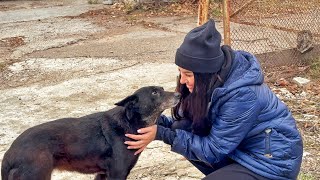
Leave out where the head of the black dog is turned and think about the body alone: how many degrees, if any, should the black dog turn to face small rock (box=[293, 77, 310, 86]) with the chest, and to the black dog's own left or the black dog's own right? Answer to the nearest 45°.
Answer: approximately 45° to the black dog's own left

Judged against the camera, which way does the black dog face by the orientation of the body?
to the viewer's right

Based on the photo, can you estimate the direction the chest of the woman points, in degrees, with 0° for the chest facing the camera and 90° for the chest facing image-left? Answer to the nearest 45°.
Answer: approximately 90°

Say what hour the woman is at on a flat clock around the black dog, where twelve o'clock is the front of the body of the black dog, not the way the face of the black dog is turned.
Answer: The woman is roughly at 1 o'clock from the black dog.

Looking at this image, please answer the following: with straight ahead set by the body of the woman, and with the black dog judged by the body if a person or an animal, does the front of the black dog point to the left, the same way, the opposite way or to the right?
the opposite way

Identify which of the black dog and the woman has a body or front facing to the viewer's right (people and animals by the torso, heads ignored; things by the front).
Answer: the black dog

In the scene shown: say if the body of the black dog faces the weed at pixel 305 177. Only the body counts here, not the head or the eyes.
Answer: yes

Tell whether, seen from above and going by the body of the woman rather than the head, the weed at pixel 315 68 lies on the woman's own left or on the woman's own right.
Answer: on the woman's own right

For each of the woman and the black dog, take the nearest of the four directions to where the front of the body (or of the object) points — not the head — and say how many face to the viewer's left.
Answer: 1
